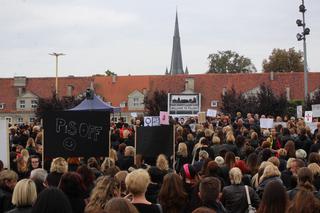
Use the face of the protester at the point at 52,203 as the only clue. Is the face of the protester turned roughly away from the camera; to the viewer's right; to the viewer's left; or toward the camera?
away from the camera

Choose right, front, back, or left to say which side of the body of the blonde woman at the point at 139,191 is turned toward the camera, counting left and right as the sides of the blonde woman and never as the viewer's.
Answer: back

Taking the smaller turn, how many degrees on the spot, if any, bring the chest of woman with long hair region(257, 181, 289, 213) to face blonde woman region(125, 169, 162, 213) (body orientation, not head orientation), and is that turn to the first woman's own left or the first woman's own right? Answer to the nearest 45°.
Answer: approximately 90° to the first woman's own left

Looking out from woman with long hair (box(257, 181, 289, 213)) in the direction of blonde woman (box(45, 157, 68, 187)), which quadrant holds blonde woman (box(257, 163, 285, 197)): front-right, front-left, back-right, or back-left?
front-right

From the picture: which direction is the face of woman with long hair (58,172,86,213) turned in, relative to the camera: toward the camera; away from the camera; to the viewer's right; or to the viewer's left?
away from the camera

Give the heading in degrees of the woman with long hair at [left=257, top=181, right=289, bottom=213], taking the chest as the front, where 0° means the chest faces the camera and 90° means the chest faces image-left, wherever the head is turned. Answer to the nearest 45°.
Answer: approximately 180°

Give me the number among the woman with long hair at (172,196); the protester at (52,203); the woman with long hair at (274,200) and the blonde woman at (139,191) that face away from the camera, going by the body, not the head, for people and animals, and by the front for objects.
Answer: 4

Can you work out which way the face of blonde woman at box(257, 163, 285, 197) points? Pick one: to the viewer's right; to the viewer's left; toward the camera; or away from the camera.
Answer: away from the camera

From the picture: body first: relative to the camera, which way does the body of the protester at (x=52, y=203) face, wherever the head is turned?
away from the camera

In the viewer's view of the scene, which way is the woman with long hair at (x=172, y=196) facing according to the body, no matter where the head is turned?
away from the camera

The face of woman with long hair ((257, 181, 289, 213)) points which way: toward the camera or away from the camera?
away from the camera

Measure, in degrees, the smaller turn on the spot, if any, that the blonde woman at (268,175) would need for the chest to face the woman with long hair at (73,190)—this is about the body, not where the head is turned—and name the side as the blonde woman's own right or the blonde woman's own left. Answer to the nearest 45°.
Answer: approximately 135° to the blonde woman's own left

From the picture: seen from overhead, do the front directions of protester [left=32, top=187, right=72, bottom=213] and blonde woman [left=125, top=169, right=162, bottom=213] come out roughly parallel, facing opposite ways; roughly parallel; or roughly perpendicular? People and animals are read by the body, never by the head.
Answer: roughly parallel

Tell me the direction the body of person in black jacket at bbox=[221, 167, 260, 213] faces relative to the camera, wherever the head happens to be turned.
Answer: away from the camera

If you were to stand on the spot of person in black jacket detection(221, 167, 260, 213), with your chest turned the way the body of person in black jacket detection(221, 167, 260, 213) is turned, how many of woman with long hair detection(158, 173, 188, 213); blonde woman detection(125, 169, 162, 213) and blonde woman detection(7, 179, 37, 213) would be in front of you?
0

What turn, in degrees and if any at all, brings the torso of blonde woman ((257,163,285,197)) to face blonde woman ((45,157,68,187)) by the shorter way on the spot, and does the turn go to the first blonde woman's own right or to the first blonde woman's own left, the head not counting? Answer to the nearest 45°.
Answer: approximately 90° to the first blonde woman's own left

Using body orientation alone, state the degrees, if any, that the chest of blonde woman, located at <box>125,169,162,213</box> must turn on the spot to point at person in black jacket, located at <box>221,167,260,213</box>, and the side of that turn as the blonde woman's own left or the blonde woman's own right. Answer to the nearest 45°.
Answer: approximately 45° to the blonde woman's own right

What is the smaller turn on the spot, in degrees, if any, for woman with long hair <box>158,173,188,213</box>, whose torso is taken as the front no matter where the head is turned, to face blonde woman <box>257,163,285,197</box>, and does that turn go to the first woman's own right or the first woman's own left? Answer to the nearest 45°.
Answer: approximately 45° to the first woman's own right
